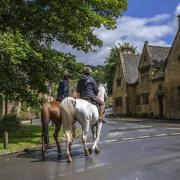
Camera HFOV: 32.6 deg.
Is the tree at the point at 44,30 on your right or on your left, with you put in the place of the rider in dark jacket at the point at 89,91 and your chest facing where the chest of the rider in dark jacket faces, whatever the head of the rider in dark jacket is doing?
on your left

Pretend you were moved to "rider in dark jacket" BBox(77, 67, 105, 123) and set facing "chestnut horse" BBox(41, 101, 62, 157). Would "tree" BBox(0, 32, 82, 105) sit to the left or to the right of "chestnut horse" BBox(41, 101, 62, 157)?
right

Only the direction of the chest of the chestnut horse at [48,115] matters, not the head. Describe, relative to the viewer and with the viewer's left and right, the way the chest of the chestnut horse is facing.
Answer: facing away from the viewer and to the right of the viewer

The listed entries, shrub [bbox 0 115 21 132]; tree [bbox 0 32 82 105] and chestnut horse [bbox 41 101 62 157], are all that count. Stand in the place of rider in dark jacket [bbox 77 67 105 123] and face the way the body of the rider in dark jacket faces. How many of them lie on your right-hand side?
0

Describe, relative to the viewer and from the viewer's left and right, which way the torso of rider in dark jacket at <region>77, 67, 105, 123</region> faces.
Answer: facing away from the viewer and to the right of the viewer

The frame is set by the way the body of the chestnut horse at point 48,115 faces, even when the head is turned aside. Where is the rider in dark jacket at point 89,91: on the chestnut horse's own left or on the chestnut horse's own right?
on the chestnut horse's own right

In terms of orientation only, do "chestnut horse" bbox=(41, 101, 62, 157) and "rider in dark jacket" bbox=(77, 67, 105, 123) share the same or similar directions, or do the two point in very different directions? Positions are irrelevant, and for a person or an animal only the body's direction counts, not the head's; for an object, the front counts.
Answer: same or similar directions

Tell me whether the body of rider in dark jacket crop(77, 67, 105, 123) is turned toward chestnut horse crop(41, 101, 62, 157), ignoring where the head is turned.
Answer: no

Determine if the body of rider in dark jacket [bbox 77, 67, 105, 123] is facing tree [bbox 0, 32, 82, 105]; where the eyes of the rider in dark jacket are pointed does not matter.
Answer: no

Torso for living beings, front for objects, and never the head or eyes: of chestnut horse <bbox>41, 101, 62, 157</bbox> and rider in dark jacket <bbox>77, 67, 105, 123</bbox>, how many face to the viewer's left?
0

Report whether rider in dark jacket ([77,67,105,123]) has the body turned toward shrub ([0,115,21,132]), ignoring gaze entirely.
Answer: no

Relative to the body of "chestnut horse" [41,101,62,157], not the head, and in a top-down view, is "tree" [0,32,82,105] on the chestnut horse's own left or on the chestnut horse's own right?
on the chestnut horse's own left
